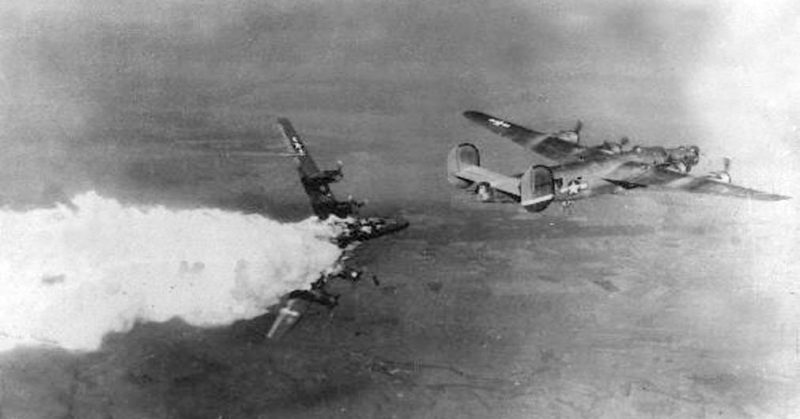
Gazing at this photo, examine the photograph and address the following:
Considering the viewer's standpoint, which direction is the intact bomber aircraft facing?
facing away from the viewer and to the right of the viewer

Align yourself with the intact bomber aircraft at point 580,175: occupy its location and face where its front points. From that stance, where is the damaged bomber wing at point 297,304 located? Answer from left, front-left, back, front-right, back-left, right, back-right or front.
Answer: back

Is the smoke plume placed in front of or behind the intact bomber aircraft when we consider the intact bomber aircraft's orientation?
behind

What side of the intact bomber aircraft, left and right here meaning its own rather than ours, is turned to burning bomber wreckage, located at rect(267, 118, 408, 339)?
back
